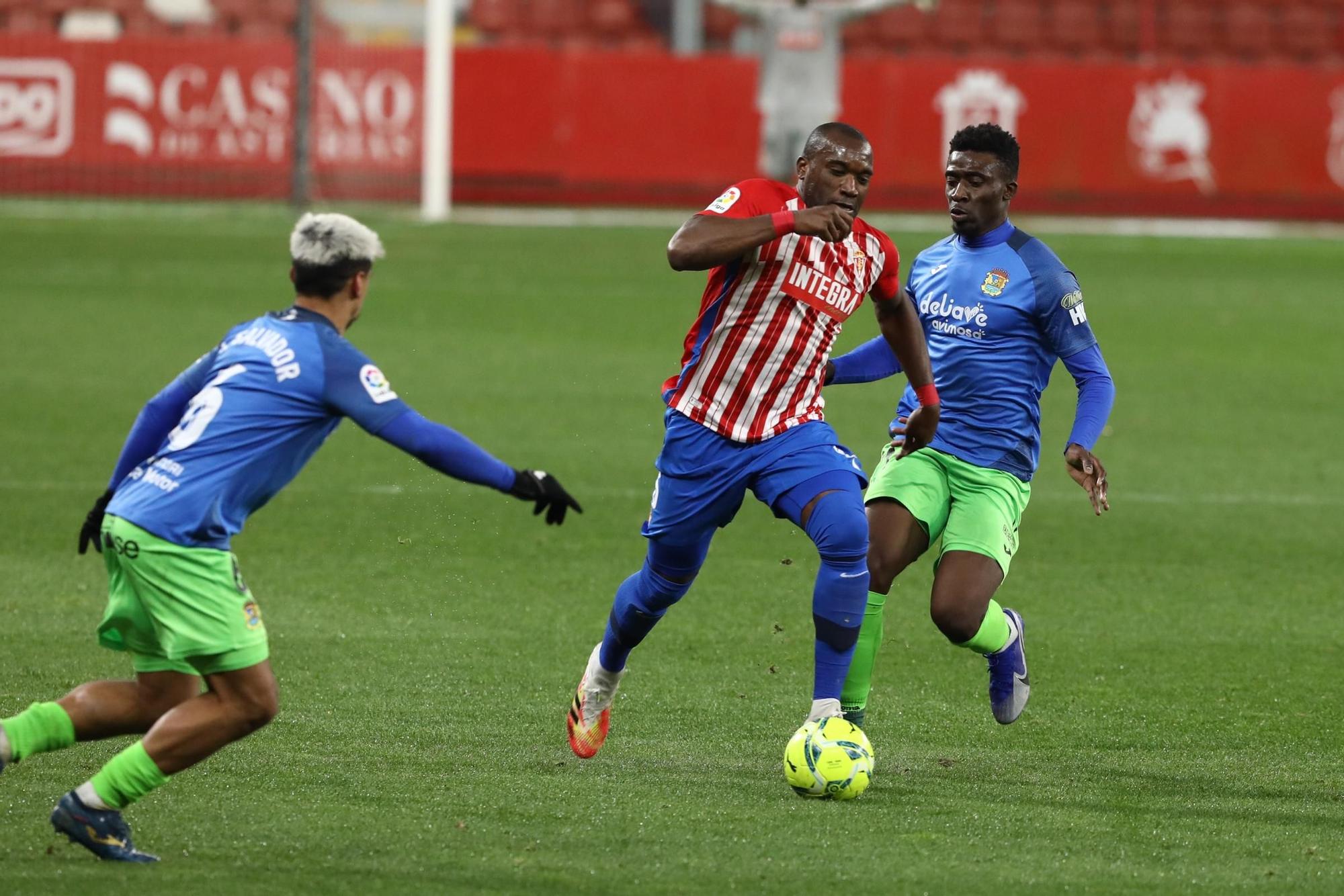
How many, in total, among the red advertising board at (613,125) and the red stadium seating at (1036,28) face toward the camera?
2

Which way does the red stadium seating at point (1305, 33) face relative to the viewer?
toward the camera

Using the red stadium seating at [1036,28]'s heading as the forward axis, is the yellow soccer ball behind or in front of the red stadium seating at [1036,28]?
in front

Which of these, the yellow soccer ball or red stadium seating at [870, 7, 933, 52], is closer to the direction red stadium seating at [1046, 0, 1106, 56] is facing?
the yellow soccer ball

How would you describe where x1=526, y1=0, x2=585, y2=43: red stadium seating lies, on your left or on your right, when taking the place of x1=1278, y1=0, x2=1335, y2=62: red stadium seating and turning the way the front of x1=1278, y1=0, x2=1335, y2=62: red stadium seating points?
on your right

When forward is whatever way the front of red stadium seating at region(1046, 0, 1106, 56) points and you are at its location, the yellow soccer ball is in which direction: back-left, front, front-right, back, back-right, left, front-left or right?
front

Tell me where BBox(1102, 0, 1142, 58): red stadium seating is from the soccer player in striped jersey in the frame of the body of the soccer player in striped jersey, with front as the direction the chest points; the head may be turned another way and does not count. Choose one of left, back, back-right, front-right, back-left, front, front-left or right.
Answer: back-left

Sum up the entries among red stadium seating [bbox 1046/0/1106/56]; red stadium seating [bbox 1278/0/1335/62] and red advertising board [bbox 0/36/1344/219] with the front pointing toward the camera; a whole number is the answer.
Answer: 3

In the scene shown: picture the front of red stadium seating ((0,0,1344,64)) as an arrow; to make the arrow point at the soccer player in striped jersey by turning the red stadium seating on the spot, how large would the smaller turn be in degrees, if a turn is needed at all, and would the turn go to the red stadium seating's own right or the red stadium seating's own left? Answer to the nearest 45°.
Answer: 0° — it already faces them

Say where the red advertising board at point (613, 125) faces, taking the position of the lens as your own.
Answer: facing the viewer
